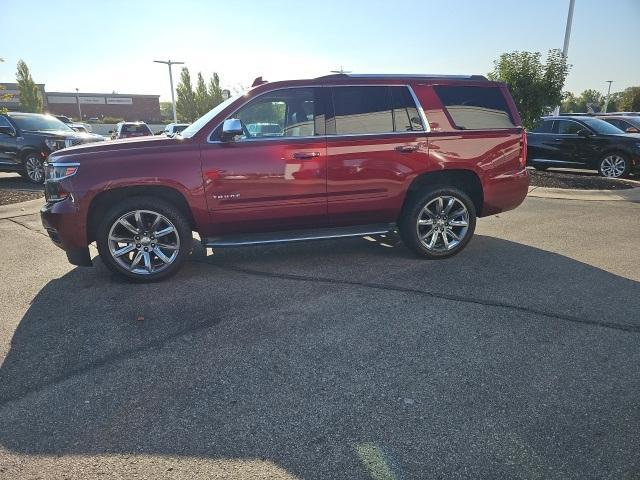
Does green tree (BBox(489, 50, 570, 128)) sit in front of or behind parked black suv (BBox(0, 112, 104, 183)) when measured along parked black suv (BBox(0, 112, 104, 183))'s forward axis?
in front

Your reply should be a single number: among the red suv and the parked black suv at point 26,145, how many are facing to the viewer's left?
1

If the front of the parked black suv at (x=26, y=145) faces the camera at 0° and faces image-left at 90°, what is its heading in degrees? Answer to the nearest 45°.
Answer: approximately 315°

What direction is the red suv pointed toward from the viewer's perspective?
to the viewer's left

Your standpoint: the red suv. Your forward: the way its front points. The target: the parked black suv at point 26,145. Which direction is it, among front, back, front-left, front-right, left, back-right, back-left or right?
front-right

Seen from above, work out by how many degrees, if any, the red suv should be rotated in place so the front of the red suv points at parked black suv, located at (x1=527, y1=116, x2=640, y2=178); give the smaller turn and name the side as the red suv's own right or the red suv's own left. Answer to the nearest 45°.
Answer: approximately 135° to the red suv's own right

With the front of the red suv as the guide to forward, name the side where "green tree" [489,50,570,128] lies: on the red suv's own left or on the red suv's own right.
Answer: on the red suv's own right

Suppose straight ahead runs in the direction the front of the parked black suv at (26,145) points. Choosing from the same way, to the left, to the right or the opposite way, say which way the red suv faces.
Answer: the opposite way

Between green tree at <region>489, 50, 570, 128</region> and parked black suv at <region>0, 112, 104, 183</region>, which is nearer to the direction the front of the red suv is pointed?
the parked black suv

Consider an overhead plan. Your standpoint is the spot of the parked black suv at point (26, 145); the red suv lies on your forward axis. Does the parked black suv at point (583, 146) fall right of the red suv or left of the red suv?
left

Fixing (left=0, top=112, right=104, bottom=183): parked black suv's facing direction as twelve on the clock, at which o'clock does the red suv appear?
The red suv is roughly at 1 o'clock from the parked black suv.
